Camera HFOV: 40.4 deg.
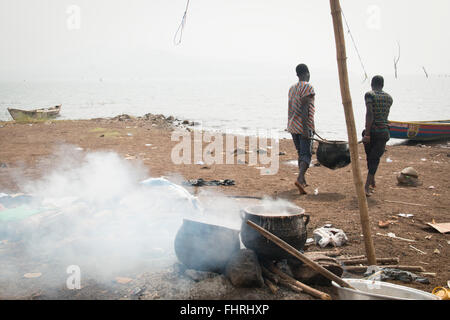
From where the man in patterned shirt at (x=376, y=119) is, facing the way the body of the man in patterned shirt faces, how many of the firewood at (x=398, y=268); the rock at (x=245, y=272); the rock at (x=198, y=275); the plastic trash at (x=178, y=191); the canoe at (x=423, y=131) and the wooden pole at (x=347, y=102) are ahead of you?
1

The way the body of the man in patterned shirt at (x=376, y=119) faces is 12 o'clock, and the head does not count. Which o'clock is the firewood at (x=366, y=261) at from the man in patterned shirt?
The firewood is roughly at 6 o'clock from the man in patterned shirt.

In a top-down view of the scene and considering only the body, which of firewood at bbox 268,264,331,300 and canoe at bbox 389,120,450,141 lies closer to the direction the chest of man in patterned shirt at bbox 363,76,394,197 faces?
the canoe

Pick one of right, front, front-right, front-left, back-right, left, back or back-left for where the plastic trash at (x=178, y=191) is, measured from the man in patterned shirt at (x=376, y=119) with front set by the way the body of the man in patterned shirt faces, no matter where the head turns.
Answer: back-left

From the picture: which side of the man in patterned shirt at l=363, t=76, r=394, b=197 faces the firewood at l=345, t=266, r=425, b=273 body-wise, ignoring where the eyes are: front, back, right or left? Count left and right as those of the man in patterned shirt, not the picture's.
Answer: back

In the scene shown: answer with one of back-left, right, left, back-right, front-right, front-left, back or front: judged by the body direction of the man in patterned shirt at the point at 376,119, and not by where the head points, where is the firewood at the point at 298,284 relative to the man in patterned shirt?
back

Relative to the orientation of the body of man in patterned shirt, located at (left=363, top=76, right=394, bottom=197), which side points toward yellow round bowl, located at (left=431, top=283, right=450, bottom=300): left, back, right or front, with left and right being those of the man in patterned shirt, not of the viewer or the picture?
back

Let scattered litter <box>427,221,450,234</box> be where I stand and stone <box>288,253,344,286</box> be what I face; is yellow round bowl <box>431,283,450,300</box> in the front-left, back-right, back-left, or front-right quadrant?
front-left

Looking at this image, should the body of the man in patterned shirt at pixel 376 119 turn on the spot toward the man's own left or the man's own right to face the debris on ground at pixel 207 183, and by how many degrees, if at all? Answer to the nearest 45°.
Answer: approximately 90° to the man's own left

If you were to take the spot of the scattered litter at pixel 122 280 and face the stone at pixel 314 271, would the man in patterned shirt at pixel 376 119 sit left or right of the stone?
left

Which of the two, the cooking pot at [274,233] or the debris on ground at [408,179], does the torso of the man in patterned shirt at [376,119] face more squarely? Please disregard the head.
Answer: the debris on ground

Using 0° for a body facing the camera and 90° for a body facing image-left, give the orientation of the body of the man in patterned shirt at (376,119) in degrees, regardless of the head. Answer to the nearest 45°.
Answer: approximately 180°

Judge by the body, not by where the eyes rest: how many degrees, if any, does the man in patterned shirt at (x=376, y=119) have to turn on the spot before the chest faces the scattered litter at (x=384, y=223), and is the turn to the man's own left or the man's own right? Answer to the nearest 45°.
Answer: approximately 180°

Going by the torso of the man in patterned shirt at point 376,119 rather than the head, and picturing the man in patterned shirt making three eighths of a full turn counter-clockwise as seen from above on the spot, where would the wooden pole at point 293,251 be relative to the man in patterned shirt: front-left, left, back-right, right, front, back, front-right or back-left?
front-left
